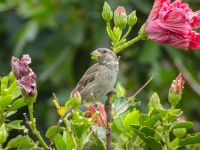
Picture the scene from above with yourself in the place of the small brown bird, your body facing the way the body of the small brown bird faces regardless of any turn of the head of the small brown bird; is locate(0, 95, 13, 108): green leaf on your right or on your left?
on your right
